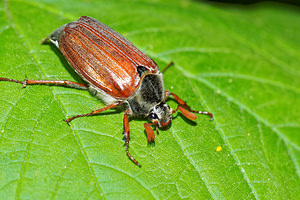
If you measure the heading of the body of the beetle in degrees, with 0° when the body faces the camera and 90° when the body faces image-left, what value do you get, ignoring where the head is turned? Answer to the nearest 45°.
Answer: approximately 315°
